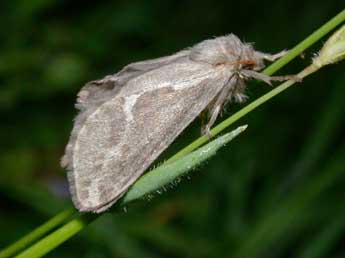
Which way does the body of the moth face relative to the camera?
to the viewer's right
